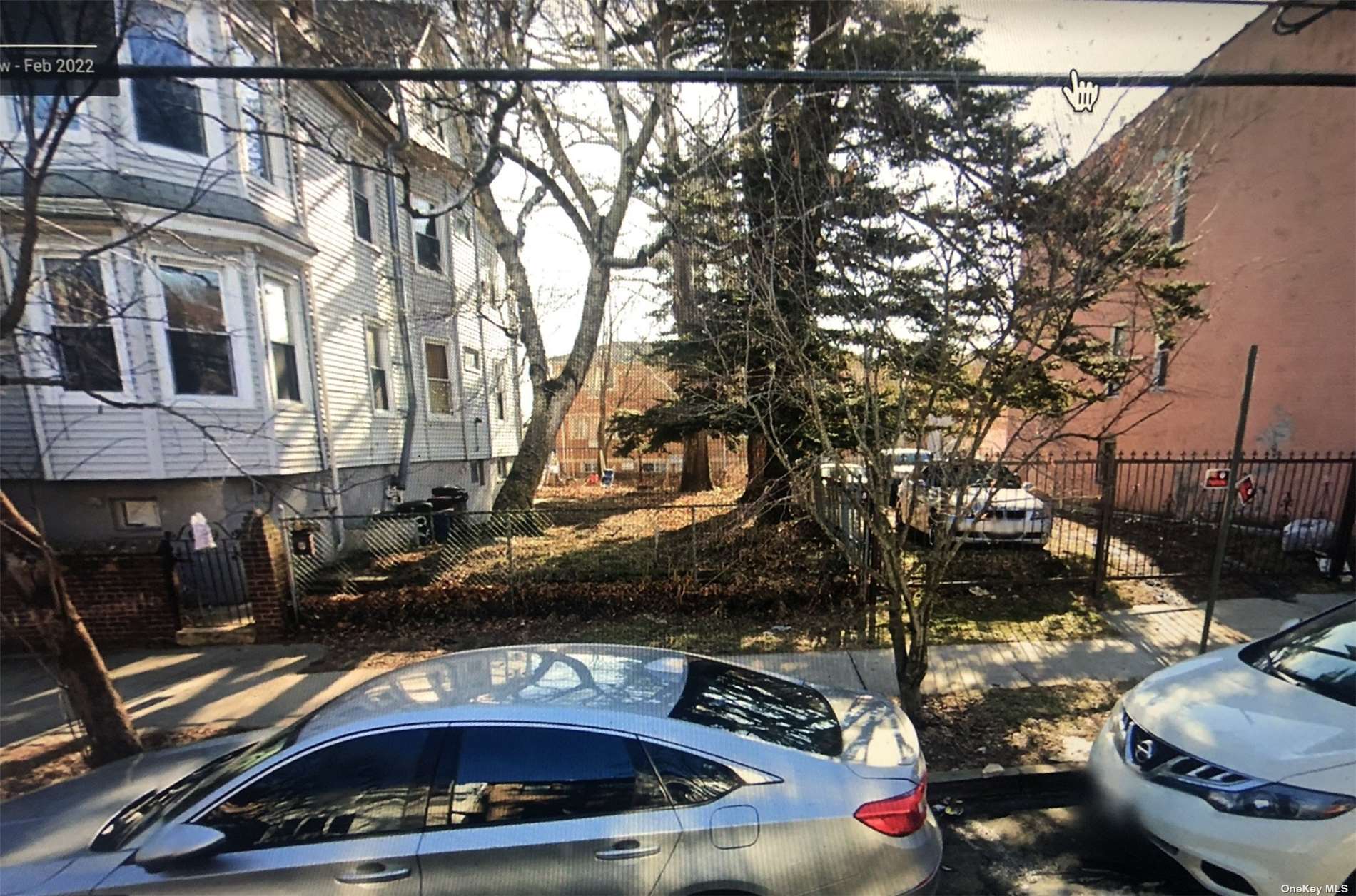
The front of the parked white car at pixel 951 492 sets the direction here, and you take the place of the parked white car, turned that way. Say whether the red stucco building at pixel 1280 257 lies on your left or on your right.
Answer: on your left

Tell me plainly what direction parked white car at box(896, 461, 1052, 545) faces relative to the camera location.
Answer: facing the viewer and to the right of the viewer

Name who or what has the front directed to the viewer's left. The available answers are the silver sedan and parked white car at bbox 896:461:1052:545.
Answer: the silver sedan

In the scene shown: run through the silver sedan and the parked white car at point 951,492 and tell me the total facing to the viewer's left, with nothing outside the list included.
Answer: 1

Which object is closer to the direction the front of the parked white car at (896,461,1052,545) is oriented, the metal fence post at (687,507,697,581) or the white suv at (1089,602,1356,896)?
the white suv

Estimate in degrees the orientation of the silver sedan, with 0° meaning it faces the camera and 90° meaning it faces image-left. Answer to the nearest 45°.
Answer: approximately 90°

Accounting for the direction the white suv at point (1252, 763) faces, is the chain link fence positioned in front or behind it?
in front

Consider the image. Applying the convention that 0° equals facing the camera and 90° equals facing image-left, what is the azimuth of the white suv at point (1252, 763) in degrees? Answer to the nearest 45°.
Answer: approximately 45°

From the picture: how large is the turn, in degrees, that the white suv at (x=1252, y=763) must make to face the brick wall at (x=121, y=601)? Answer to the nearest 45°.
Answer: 0° — it already faces it

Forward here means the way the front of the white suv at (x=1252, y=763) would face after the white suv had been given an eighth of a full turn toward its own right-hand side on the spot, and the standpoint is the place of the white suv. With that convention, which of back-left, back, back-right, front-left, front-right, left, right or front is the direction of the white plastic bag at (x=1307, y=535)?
right

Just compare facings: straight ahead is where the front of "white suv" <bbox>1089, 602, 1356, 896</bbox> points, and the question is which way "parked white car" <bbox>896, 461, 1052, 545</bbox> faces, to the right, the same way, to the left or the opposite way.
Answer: to the left

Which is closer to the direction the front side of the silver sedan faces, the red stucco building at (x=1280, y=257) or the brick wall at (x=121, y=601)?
the brick wall

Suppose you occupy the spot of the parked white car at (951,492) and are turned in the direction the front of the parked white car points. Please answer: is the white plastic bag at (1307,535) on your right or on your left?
on your left

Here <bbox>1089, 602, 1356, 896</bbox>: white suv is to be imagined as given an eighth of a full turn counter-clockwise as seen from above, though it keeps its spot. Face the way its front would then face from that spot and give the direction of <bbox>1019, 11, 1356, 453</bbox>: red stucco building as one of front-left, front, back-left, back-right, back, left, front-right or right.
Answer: back

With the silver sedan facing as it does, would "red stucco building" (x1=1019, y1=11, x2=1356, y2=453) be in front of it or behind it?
behind

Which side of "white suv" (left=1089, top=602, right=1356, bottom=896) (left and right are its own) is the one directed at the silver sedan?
front

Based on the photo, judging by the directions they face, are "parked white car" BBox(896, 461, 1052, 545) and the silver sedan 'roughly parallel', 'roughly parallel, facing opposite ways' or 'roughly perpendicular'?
roughly perpendicular

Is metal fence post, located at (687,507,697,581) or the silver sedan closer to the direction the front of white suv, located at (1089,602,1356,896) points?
the silver sedan
